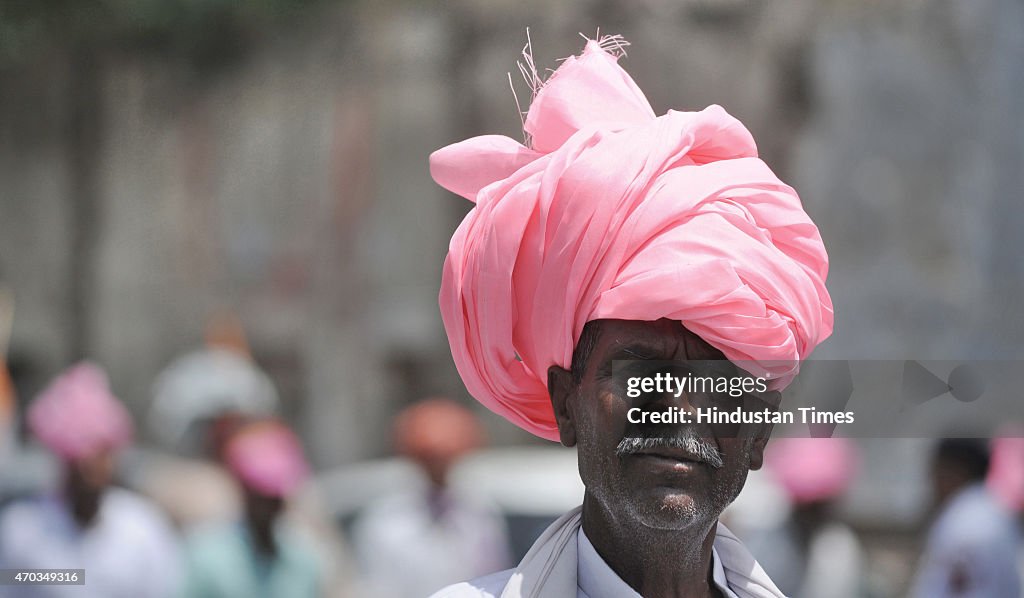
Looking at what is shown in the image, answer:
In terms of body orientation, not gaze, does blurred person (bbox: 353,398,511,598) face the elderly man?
yes

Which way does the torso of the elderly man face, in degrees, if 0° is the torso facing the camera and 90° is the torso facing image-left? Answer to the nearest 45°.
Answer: approximately 0°

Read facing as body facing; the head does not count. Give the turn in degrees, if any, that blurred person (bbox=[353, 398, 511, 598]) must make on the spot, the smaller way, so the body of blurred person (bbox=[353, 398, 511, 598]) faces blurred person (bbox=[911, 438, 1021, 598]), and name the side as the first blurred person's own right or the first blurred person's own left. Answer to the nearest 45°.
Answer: approximately 45° to the first blurred person's own left

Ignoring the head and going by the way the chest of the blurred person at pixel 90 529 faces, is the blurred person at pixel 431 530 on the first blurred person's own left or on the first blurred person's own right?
on the first blurred person's own left

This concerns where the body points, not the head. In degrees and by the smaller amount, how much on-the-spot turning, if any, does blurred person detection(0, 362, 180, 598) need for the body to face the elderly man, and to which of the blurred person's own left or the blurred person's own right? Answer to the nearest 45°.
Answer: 0° — they already face them
